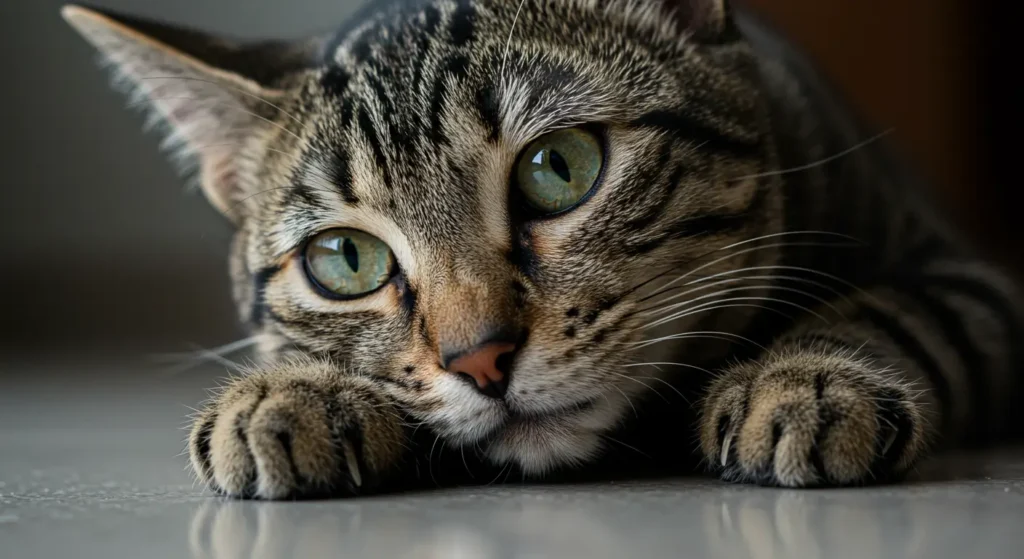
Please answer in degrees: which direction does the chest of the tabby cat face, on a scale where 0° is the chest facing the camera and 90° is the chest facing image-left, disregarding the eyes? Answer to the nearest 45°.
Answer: approximately 0°
